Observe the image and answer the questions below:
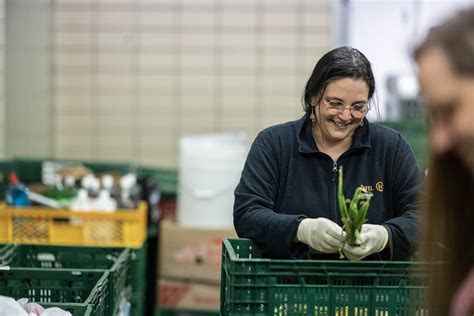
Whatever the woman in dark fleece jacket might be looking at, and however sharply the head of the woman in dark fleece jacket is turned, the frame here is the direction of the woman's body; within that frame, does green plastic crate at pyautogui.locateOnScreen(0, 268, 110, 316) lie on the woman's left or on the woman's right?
on the woman's right

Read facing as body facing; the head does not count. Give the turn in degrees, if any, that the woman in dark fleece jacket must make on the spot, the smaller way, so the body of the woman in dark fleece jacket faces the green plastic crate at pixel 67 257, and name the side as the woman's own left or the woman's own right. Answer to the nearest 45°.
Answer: approximately 90° to the woman's own right

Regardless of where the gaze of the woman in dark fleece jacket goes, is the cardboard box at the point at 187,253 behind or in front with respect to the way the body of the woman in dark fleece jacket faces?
behind

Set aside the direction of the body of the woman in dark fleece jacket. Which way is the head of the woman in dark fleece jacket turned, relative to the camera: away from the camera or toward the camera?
toward the camera

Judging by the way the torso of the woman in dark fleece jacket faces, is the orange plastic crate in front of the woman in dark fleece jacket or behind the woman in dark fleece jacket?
behind

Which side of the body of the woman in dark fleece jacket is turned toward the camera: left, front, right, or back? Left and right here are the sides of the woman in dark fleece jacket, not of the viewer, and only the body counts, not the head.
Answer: front

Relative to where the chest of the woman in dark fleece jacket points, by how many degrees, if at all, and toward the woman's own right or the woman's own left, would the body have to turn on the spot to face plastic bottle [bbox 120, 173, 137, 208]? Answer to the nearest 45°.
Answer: approximately 135° to the woman's own right

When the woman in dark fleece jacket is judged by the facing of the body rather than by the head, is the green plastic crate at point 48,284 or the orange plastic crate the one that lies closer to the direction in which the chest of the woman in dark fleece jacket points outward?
the green plastic crate

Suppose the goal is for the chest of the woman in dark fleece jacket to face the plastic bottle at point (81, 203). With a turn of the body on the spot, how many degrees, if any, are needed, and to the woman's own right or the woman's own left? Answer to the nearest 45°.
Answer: approximately 135° to the woman's own right
